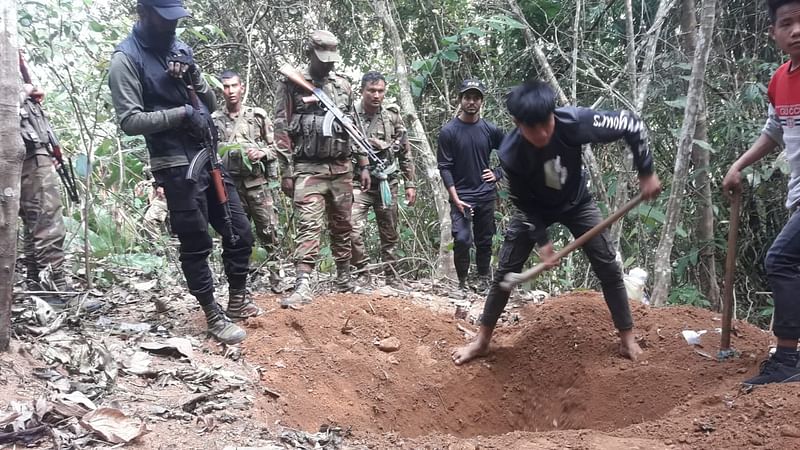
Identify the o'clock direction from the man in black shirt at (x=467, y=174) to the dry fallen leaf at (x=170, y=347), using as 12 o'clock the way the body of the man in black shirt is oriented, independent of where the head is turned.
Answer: The dry fallen leaf is roughly at 1 o'clock from the man in black shirt.

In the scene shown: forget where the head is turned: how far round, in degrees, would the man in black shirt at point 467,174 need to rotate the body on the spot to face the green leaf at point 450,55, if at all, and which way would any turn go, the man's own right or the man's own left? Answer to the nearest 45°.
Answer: approximately 180°

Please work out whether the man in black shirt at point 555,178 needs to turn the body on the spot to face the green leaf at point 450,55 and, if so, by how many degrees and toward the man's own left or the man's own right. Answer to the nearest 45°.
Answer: approximately 180°

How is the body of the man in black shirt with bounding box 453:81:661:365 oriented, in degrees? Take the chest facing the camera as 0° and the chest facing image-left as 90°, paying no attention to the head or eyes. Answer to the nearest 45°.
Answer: approximately 0°

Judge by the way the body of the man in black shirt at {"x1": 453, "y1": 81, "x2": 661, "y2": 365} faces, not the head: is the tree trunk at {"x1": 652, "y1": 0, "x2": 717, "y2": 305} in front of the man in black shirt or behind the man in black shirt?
behind

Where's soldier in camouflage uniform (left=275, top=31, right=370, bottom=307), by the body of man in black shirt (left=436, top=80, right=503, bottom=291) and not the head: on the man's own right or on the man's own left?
on the man's own right

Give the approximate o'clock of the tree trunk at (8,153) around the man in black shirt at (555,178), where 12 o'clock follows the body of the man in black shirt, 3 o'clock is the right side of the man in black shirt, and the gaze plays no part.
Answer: The tree trunk is roughly at 2 o'clock from the man in black shirt.

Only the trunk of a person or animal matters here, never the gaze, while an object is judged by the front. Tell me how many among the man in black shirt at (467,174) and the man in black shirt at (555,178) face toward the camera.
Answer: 2

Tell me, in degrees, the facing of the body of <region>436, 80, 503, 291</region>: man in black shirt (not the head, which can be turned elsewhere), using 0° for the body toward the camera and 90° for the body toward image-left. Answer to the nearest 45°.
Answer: approximately 0°

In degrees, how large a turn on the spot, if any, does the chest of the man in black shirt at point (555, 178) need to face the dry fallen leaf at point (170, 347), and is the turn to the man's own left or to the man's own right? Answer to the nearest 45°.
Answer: approximately 90° to the man's own right
